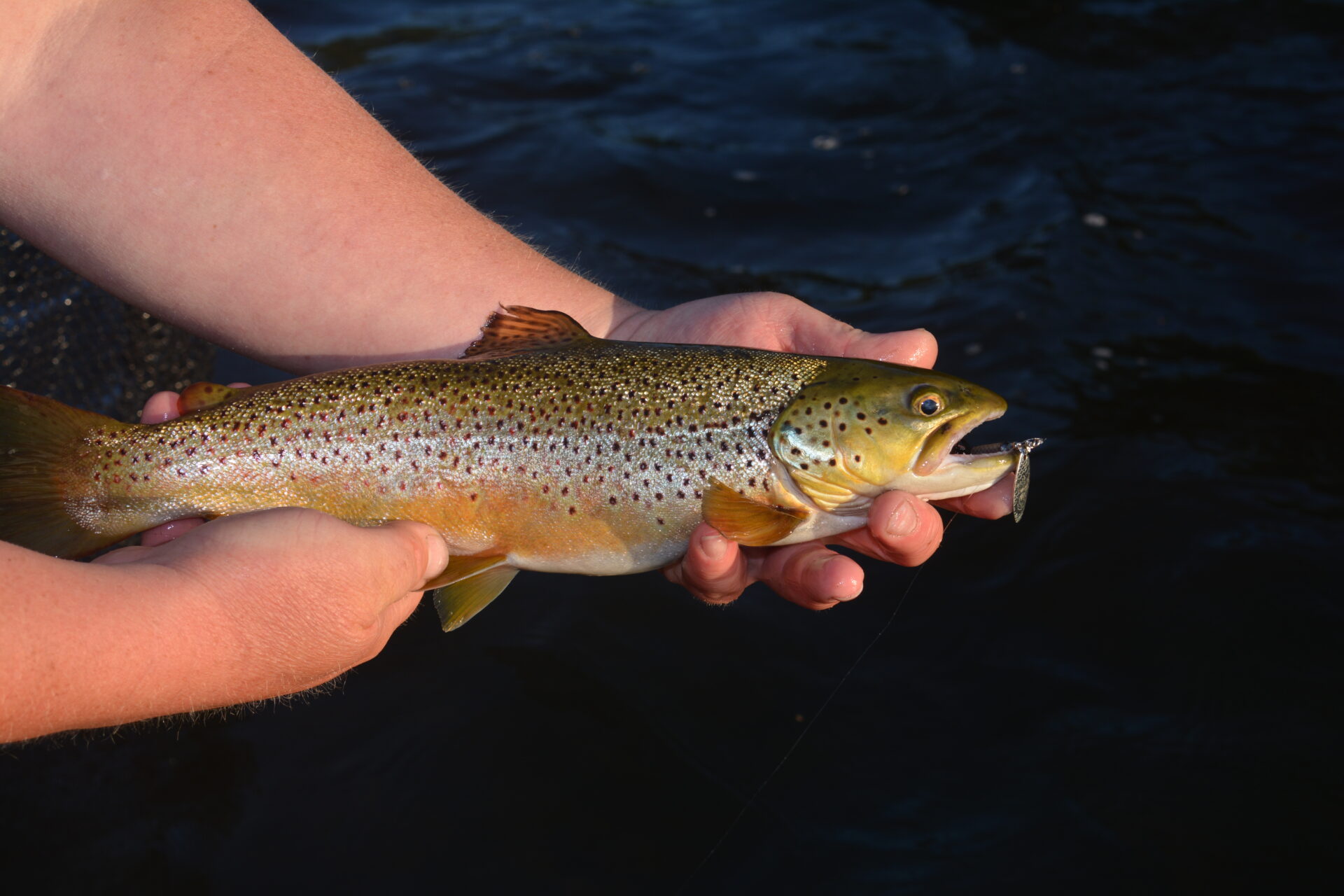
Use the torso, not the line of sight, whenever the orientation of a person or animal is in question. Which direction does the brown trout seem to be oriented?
to the viewer's right
